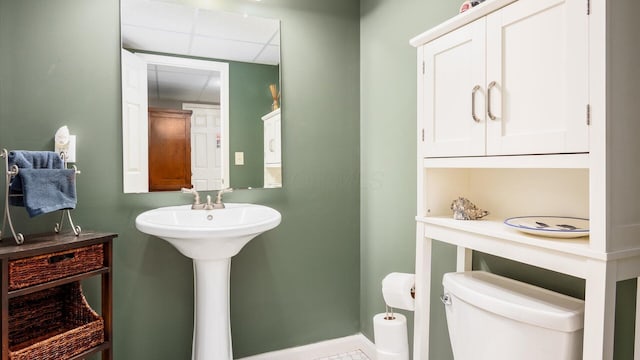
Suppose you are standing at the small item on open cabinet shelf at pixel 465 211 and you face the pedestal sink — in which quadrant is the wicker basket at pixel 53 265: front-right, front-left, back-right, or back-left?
front-left

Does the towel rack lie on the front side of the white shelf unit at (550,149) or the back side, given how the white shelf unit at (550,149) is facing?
on the front side

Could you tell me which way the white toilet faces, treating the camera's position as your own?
facing the viewer and to the left of the viewer

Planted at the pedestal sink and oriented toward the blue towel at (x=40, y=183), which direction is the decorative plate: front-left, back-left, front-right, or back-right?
back-left

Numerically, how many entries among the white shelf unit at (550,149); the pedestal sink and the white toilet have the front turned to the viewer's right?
0

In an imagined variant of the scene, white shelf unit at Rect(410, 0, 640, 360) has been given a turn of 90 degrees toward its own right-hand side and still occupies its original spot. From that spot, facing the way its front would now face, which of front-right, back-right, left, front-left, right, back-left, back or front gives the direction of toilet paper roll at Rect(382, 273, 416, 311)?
front

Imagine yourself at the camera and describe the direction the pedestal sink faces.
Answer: facing the viewer

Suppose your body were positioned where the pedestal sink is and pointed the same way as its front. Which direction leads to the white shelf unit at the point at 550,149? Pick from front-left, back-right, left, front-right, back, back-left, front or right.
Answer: front-left

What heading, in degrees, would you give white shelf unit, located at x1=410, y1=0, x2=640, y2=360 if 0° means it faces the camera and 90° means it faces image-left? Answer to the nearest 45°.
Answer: approximately 45°
